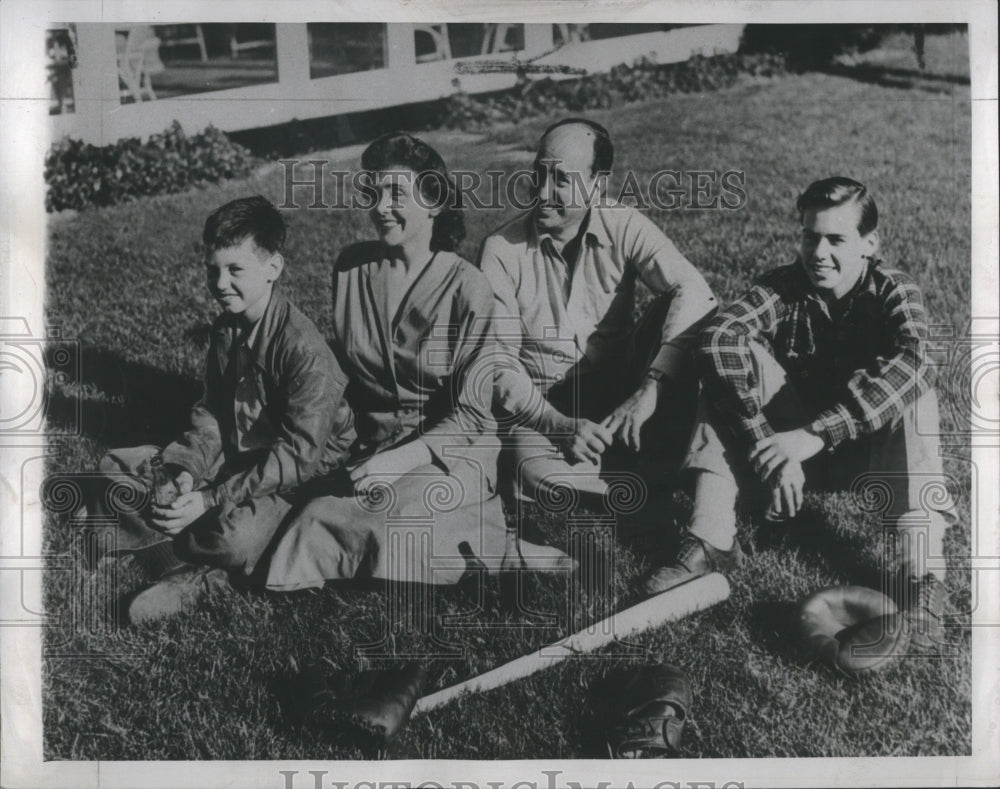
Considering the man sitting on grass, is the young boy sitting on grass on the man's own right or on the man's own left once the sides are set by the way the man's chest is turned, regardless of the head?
on the man's own right

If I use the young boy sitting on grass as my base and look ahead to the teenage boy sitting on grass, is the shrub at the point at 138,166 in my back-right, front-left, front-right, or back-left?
back-left

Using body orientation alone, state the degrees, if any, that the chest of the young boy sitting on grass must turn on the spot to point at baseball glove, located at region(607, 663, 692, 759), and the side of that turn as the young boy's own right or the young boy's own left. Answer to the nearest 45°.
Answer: approximately 90° to the young boy's own left

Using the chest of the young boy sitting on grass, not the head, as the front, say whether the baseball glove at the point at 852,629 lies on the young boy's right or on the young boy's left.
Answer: on the young boy's left

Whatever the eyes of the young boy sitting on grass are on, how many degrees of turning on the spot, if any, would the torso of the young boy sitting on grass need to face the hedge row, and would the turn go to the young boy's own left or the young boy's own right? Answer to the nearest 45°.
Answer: approximately 135° to the young boy's own left

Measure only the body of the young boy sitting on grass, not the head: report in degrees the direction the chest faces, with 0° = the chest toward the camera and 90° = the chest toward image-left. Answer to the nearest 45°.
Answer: approximately 45°

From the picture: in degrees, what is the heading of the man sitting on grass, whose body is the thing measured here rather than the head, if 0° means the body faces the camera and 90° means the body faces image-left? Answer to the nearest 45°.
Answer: approximately 0°

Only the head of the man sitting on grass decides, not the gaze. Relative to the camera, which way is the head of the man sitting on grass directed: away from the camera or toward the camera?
toward the camera

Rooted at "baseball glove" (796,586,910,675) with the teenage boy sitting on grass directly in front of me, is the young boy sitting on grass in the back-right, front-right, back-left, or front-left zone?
front-left
